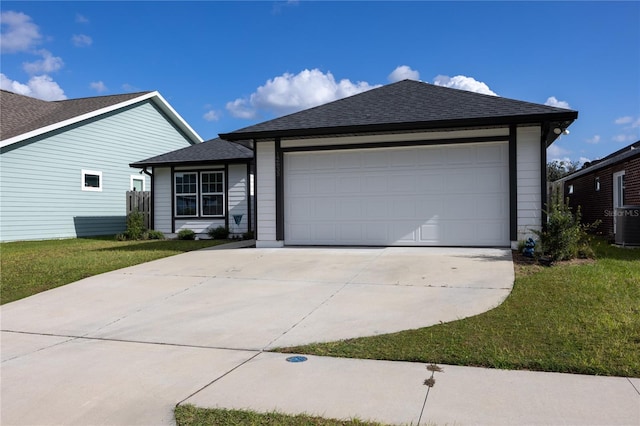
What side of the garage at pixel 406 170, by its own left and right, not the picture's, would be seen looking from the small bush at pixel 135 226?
right

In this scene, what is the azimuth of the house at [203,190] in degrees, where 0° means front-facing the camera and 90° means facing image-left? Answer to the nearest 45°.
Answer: approximately 0°

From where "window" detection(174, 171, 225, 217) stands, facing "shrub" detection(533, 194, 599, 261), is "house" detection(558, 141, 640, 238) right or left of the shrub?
left

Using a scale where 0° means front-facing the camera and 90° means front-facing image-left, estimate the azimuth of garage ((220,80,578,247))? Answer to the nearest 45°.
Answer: approximately 0°
